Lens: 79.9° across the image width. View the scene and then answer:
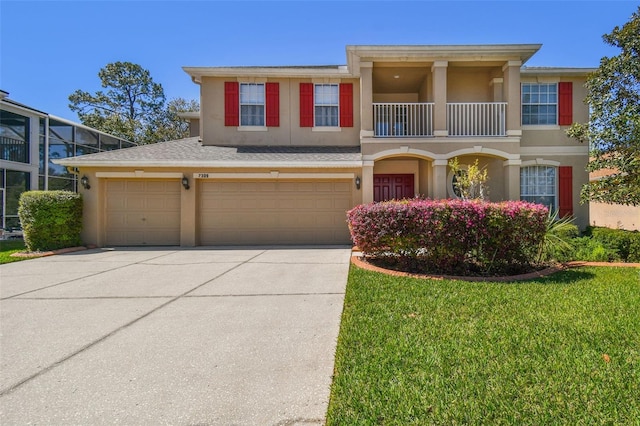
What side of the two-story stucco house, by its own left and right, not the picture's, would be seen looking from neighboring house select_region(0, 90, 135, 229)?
right

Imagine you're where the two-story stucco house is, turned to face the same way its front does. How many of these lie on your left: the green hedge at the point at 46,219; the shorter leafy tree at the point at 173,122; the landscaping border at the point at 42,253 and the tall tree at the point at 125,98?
0

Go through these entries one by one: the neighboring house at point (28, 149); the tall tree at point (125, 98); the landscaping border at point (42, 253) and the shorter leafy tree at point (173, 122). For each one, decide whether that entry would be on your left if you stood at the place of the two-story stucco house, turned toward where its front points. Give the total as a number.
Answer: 0

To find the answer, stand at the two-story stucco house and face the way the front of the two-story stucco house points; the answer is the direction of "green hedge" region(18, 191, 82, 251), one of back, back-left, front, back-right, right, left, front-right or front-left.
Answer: right

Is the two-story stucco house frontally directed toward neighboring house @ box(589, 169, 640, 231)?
no

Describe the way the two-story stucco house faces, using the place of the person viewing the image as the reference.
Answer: facing the viewer

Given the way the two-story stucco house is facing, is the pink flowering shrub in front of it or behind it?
in front

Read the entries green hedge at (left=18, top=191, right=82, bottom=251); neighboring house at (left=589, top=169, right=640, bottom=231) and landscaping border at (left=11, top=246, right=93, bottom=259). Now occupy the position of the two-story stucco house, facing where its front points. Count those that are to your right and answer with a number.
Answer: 2

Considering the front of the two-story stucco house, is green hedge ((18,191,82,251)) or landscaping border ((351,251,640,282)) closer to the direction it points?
the landscaping border

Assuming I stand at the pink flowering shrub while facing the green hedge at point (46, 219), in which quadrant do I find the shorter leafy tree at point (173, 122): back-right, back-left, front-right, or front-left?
front-right

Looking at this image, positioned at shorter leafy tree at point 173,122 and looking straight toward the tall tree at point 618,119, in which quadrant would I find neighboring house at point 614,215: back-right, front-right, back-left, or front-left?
front-left

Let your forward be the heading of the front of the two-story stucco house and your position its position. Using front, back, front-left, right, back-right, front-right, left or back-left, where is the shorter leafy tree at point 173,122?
back-right

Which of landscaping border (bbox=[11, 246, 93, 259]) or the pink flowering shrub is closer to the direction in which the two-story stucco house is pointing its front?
the pink flowering shrub

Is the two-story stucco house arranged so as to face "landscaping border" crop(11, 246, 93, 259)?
no

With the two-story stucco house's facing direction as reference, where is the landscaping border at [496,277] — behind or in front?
in front
